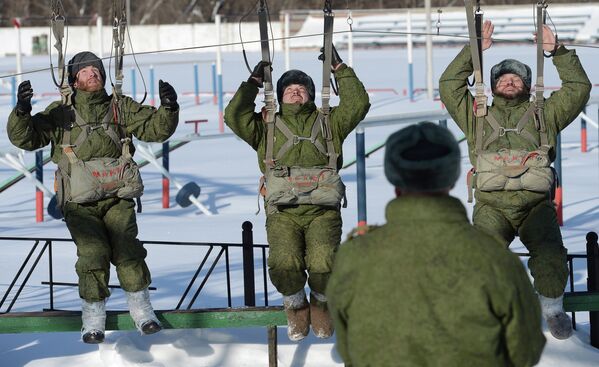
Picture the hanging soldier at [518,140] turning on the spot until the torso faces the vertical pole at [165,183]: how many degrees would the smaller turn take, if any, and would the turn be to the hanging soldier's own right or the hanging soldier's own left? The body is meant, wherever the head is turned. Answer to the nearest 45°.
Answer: approximately 135° to the hanging soldier's own right

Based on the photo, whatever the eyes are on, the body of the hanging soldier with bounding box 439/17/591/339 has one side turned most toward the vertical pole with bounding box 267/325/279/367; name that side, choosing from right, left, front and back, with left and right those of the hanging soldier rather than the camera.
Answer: right

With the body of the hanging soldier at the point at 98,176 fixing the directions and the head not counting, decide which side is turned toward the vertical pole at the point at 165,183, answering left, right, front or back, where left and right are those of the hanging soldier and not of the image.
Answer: back

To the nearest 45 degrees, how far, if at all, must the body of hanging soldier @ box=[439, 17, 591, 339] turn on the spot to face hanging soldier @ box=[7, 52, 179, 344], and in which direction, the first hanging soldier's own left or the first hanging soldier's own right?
approximately 90° to the first hanging soldier's own right

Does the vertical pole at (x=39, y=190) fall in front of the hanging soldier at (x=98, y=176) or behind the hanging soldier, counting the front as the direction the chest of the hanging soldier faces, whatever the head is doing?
behind

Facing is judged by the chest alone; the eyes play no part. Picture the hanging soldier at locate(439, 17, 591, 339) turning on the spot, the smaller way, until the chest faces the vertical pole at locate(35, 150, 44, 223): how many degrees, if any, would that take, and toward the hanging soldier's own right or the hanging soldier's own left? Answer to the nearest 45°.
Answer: approximately 135° to the hanging soldier's own right

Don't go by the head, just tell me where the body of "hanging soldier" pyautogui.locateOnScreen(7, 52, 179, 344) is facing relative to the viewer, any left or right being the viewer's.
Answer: facing the viewer

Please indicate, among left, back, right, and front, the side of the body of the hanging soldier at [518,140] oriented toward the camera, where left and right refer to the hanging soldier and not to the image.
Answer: front

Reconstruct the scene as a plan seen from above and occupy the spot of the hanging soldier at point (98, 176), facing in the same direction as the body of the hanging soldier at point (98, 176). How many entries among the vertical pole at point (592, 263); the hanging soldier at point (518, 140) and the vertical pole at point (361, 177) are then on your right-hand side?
0

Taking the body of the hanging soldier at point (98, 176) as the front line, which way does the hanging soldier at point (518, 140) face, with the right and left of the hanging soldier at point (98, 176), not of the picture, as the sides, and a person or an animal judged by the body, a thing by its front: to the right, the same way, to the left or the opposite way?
the same way

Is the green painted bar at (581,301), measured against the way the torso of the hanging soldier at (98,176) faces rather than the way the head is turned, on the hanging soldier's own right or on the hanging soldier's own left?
on the hanging soldier's own left

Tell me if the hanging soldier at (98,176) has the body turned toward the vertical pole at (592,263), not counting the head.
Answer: no

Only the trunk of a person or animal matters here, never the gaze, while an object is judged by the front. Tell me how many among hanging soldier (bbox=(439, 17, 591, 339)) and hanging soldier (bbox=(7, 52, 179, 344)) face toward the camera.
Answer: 2

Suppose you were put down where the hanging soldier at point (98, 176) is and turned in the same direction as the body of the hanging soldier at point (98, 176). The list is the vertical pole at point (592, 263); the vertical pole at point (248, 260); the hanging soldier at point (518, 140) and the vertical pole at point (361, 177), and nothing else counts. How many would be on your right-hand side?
0
